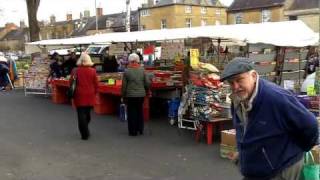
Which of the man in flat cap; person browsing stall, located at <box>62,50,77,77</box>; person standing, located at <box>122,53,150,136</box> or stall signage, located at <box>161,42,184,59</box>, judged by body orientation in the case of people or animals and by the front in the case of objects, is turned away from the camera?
the person standing

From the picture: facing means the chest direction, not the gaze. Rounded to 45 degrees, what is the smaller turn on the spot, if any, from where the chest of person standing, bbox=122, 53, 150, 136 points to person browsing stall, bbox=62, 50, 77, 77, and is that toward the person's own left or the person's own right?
0° — they already face them

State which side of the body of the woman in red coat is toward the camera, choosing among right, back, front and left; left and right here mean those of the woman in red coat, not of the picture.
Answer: back

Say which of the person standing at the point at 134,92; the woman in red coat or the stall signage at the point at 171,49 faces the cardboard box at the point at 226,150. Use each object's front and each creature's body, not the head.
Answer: the stall signage

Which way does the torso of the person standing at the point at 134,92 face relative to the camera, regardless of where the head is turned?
away from the camera

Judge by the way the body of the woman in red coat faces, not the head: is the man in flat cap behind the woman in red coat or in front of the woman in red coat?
behind

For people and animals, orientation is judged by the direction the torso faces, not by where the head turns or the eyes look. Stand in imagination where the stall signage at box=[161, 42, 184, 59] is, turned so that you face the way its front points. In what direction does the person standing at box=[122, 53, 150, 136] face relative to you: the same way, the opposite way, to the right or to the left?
the opposite way
